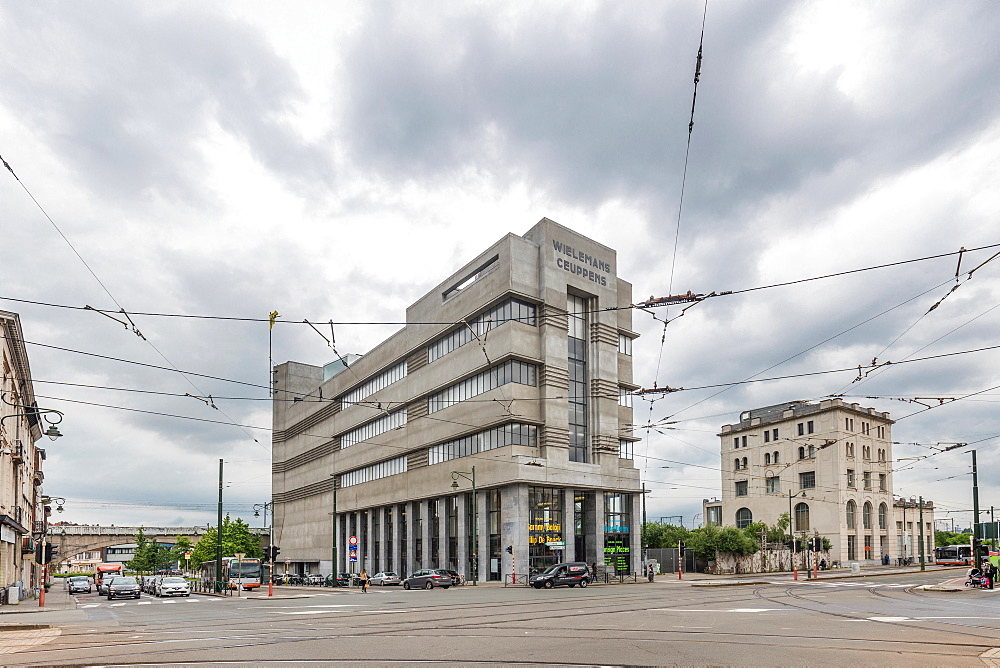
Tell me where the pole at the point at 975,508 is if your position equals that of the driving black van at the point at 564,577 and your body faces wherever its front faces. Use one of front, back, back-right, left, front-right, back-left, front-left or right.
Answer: back-left

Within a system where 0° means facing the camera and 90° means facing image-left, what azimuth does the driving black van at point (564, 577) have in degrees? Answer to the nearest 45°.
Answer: approximately 45°
